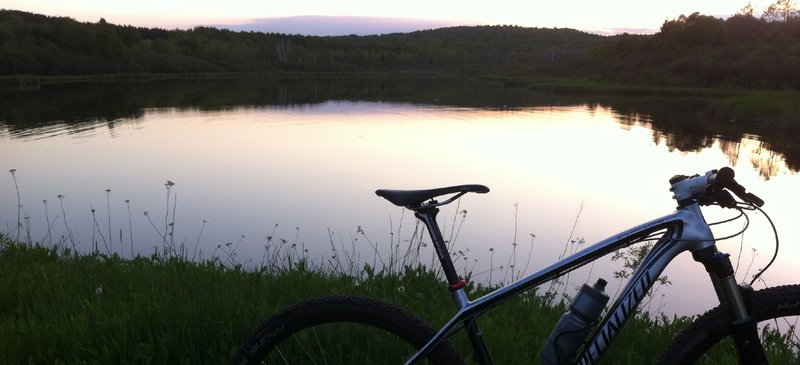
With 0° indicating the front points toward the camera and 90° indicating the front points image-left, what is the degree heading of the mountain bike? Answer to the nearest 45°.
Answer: approximately 270°
